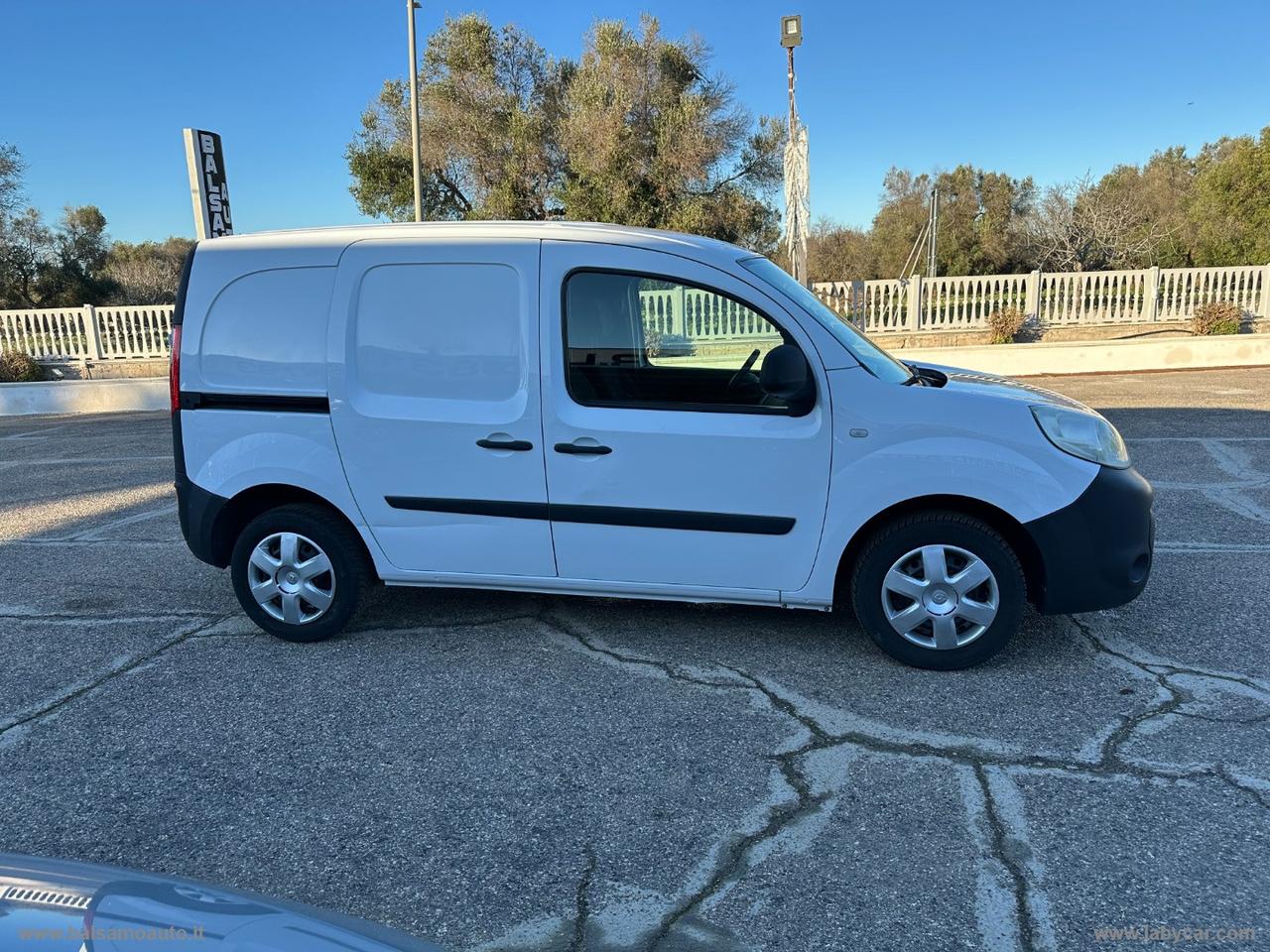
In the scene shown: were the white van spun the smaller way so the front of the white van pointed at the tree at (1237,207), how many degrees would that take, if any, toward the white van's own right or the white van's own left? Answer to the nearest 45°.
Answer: approximately 45° to the white van's own left

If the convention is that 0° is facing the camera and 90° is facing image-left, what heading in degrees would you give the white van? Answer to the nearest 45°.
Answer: approximately 270°

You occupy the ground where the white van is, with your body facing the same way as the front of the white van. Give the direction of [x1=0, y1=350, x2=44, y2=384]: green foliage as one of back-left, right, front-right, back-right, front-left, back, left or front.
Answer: back-left

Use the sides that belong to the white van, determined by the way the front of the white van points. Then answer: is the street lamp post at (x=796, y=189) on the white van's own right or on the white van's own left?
on the white van's own left

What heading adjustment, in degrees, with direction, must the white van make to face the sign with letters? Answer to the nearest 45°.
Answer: approximately 135° to its left

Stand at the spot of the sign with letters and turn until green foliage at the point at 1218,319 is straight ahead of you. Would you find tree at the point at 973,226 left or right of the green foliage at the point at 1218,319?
left

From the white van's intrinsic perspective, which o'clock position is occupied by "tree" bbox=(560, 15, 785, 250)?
The tree is roughly at 9 o'clock from the white van.

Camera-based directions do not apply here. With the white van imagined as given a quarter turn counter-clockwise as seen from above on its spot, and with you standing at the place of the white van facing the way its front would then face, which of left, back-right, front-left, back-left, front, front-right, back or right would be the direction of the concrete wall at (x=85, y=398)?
front-left

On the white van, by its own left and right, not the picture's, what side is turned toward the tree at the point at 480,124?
left

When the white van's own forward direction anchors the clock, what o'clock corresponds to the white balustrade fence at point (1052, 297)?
The white balustrade fence is roughly at 10 o'clock from the white van.

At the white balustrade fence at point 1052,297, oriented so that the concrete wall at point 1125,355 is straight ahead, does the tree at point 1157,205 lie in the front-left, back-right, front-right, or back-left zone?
back-left

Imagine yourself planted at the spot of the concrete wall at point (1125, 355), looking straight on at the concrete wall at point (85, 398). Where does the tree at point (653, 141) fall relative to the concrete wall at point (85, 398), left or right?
right

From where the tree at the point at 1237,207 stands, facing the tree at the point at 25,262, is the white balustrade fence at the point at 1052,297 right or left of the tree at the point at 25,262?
left

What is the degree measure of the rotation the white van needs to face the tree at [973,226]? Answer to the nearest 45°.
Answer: approximately 90° to its left

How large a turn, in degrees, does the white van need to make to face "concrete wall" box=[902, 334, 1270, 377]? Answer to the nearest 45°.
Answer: approximately 45° to its left
